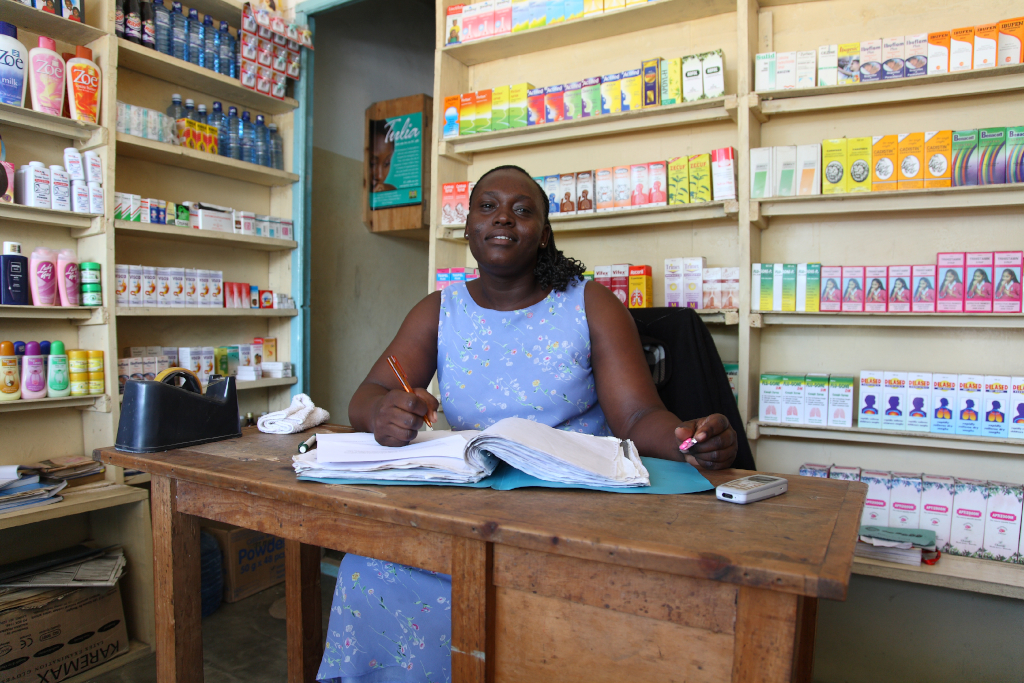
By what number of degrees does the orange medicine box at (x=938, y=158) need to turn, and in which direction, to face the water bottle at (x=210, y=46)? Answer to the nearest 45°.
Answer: approximately 90° to its right

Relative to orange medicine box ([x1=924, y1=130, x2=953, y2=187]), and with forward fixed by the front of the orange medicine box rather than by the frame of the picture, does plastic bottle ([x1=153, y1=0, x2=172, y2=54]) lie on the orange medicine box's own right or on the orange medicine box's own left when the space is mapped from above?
on the orange medicine box's own right

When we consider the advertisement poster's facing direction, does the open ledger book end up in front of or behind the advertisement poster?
in front

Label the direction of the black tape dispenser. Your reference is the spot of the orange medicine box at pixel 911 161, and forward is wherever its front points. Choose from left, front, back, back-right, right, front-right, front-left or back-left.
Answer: front-right

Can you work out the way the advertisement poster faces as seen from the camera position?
facing the viewer and to the right of the viewer

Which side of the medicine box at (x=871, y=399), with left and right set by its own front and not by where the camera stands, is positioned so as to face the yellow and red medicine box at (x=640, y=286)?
right

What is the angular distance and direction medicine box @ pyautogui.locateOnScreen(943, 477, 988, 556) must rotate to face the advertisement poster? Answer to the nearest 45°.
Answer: approximately 90° to its right

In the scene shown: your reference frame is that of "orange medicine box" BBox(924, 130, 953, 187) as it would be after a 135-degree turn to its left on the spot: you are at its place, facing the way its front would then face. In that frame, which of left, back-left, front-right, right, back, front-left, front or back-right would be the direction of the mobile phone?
back-right

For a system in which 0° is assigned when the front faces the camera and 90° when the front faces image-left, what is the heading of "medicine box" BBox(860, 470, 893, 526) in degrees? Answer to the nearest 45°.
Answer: approximately 0°
